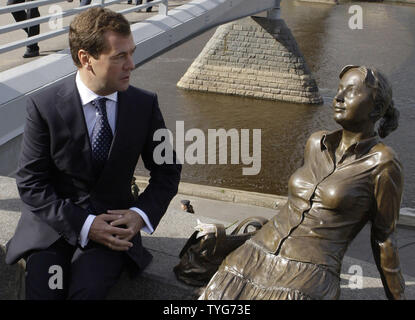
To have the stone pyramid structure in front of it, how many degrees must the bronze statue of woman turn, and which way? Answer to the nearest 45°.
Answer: approximately 135° to its right

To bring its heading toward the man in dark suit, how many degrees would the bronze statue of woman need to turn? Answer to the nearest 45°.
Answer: approximately 45° to its right

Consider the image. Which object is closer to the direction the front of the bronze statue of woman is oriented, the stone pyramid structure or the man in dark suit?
the man in dark suit

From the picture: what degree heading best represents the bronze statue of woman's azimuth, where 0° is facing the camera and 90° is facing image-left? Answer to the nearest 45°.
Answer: approximately 45°
